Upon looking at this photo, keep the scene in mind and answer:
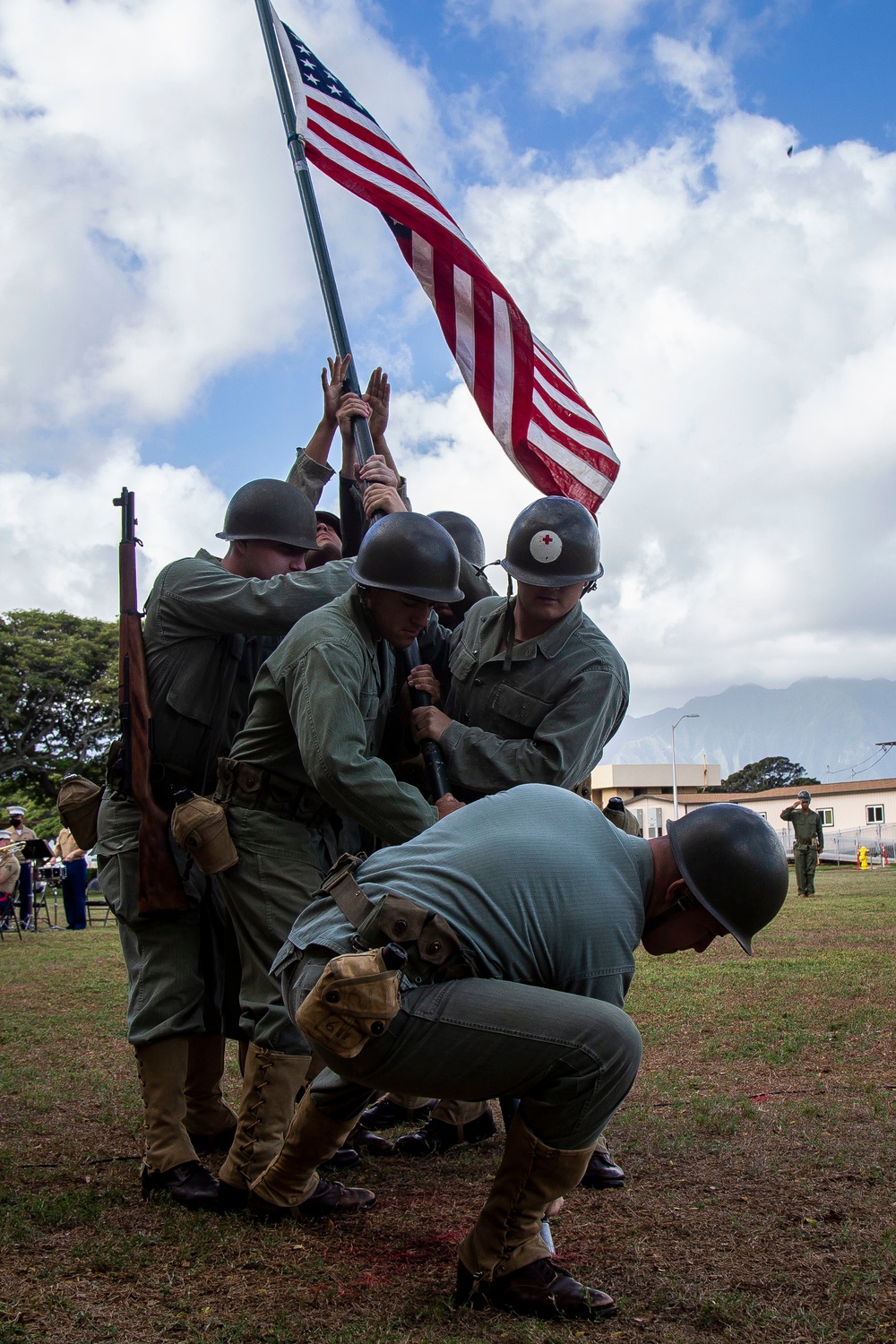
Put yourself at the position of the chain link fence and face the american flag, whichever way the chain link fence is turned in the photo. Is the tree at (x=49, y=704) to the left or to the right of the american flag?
right

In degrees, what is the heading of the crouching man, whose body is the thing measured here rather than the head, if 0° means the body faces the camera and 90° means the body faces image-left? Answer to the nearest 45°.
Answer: approximately 270°

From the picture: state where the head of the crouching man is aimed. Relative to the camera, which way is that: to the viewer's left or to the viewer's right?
to the viewer's right
